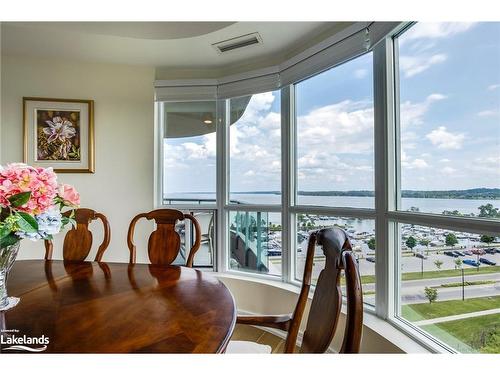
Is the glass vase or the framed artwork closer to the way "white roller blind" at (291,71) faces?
the glass vase

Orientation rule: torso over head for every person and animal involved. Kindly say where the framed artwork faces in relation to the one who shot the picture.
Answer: facing the viewer

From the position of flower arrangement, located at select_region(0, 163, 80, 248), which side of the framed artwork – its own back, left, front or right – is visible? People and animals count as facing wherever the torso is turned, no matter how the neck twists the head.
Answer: front

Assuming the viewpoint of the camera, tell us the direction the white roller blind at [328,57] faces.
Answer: facing the viewer and to the left of the viewer
